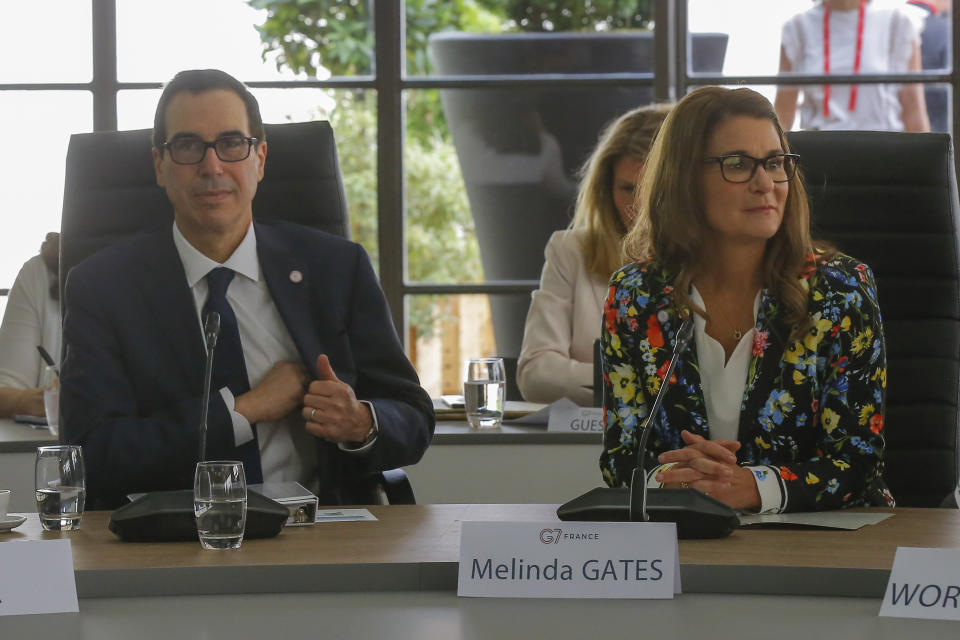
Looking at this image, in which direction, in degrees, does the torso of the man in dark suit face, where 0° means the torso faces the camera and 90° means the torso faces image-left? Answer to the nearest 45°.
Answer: approximately 0°

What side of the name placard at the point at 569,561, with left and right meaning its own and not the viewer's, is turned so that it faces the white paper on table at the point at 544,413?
back

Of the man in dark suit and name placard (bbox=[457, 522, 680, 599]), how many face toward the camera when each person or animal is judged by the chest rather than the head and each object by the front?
2

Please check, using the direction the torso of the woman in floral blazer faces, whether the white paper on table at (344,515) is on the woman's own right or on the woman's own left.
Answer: on the woman's own right

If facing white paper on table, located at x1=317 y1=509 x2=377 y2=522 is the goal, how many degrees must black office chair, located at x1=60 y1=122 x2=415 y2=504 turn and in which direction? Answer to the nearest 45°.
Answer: approximately 45° to its left

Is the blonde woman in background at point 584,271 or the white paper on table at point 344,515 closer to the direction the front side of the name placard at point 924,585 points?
the white paper on table

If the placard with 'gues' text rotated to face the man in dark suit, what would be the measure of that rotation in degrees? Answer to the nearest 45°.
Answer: approximately 45° to its right

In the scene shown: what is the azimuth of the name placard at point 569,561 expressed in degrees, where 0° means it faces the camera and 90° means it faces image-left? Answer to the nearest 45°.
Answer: approximately 0°
